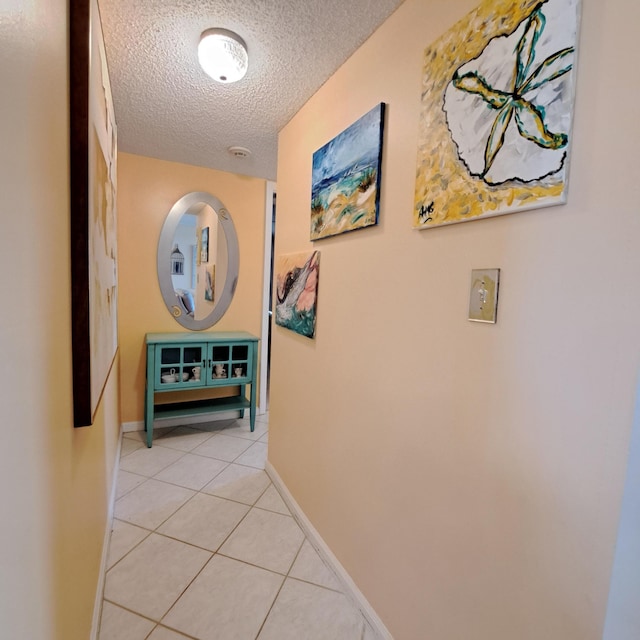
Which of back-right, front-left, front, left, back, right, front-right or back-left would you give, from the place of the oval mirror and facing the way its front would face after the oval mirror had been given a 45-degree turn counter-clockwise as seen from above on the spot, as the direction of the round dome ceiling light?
front-right

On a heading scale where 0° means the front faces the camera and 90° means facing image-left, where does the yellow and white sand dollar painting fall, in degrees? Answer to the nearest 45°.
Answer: approximately 45°

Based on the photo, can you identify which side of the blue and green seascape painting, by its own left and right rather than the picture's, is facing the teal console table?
right

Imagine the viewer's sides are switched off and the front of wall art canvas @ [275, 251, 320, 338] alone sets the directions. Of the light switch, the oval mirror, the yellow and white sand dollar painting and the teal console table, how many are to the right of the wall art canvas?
2

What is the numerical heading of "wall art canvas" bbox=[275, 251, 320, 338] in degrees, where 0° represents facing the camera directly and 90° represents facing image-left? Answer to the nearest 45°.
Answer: approximately 45°

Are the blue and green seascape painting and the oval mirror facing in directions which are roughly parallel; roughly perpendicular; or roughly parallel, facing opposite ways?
roughly perpendicular

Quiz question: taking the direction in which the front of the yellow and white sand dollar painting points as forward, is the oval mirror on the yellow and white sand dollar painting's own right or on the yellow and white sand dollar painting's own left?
on the yellow and white sand dollar painting's own right

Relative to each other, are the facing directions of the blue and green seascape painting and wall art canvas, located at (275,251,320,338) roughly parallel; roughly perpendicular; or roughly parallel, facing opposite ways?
roughly parallel

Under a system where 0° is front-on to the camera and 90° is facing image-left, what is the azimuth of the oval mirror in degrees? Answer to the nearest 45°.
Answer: approximately 0°

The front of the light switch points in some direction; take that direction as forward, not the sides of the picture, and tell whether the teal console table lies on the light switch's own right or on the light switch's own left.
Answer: on the light switch's own right

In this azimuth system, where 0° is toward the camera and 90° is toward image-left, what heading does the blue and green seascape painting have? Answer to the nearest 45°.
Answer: approximately 45°

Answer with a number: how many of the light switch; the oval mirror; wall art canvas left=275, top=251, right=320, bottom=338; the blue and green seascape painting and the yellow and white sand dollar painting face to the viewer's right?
0

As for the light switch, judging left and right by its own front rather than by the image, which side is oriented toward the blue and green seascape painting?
right

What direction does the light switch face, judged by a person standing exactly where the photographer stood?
facing the viewer and to the left of the viewer

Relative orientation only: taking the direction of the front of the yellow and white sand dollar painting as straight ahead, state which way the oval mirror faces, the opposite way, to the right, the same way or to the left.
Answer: to the left

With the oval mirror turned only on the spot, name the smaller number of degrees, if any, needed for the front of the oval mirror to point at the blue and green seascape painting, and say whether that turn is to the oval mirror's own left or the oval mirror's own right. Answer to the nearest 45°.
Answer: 0° — it already faces it

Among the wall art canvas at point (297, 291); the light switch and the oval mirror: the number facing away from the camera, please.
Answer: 0
